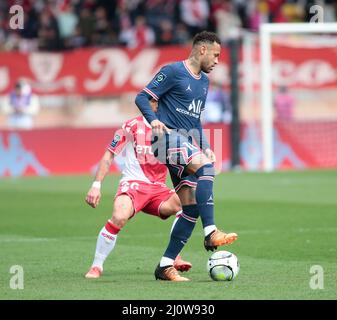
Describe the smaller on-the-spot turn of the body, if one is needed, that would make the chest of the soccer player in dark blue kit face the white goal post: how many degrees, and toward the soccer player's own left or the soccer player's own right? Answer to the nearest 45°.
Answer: approximately 135° to the soccer player's own left
